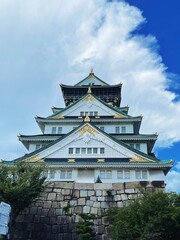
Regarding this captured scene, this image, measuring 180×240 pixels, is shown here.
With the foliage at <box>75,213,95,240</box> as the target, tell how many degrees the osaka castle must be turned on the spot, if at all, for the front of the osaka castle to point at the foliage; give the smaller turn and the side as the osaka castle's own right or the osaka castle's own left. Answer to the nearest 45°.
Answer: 0° — it already faces it

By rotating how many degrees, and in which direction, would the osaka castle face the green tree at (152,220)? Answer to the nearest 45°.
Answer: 0° — it already faces it

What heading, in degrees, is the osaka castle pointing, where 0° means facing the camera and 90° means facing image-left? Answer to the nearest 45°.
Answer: approximately 0°
